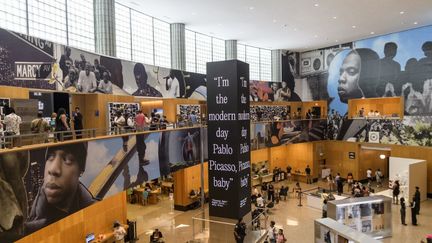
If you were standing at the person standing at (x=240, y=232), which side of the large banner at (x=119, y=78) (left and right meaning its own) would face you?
front

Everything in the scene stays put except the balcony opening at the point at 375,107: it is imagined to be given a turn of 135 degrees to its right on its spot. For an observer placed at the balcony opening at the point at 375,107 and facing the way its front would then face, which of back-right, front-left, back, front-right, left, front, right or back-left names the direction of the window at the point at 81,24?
left

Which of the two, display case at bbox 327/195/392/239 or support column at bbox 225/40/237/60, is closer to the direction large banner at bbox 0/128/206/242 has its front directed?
the display case

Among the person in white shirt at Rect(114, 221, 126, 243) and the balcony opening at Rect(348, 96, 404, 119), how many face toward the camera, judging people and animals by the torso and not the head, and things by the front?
1

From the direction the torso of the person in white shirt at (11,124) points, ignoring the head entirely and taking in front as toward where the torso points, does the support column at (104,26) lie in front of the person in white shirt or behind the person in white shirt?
in front

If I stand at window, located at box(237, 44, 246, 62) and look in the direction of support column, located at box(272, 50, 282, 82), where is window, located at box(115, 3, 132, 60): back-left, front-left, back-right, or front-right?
back-right

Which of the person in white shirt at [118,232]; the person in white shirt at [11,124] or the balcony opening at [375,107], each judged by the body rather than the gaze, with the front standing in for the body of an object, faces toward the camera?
the balcony opening

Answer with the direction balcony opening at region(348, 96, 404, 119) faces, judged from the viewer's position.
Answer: facing the viewer

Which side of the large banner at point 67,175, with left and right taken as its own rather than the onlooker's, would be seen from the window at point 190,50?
left

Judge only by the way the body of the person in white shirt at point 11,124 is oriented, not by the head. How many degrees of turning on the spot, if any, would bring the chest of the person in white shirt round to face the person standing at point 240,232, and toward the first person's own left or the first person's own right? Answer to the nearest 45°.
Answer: approximately 90° to the first person's own right

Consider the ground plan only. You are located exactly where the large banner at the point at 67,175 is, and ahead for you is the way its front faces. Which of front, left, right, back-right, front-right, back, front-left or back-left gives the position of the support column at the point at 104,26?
back-left

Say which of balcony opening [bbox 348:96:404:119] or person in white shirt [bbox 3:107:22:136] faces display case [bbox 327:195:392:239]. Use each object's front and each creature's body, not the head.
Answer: balcony opening [bbox 348:96:404:119]

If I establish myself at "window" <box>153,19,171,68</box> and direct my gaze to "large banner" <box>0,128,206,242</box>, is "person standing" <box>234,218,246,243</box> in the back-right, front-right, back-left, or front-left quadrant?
front-left
